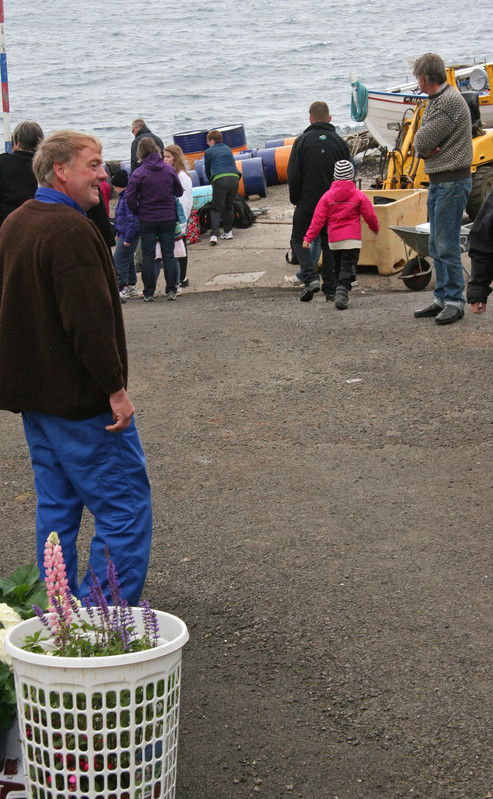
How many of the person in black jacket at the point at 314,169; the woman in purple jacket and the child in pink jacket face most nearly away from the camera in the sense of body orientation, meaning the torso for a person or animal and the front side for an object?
3

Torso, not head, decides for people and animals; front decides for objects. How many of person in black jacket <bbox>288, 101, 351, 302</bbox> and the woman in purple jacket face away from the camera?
2

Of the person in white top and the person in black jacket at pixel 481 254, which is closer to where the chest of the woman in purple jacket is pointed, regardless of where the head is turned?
the person in white top

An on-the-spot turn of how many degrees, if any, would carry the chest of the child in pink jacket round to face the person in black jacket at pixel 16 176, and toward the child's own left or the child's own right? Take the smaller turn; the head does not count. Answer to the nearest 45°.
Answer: approximately 135° to the child's own left

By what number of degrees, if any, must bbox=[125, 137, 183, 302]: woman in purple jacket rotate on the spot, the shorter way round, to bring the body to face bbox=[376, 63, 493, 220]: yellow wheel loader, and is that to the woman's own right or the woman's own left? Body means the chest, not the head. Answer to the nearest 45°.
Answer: approximately 45° to the woman's own right

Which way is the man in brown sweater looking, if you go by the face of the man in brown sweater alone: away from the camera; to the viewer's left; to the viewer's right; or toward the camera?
to the viewer's right

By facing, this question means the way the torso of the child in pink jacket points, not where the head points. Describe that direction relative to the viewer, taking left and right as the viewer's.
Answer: facing away from the viewer

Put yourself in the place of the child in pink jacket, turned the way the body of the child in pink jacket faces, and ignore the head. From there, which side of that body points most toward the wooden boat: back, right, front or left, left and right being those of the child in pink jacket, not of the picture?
front

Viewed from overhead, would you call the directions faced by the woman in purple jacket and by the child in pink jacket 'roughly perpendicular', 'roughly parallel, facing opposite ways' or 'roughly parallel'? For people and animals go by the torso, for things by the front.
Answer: roughly parallel

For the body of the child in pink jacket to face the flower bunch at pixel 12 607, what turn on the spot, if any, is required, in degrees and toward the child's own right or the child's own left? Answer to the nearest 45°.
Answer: approximately 180°

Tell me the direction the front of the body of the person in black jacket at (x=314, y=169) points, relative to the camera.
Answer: away from the camera

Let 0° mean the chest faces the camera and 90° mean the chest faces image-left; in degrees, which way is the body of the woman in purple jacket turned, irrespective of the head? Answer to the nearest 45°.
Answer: approximately 180°

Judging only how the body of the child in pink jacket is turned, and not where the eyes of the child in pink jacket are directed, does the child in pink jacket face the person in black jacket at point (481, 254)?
no

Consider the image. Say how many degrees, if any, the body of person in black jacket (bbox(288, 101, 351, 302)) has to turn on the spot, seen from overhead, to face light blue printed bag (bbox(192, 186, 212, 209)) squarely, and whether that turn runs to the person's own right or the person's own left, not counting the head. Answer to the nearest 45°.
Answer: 0° — they already face it
